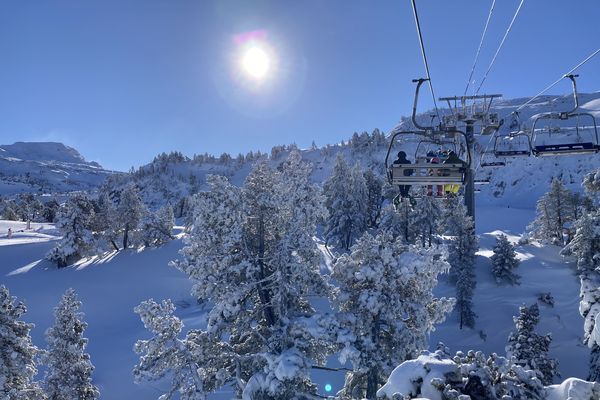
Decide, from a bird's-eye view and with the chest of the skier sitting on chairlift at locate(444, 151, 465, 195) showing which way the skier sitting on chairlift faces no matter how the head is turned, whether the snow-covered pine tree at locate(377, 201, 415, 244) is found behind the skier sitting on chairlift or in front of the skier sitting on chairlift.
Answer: in front

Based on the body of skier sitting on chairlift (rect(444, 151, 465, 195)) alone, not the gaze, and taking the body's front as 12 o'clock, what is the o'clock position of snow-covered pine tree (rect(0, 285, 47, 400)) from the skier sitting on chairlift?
The snow-covered pine tree is roughly at 9 o'clock from the skier sitting on chairlift.

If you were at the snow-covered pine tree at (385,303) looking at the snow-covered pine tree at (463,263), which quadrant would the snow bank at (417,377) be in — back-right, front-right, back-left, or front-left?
back-right

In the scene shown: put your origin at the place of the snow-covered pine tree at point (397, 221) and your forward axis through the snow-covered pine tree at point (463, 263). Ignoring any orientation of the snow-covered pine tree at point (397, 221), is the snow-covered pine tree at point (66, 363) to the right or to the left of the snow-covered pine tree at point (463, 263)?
right

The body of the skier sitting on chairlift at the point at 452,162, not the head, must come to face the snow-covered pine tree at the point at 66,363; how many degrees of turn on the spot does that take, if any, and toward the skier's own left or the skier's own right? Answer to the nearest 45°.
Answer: approximately 90° to the skier's own left

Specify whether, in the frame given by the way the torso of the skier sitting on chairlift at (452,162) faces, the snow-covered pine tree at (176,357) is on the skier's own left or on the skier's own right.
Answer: on the skier's own left

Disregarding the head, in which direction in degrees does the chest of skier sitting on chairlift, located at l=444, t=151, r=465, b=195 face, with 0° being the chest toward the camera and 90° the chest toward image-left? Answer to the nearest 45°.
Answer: approximately 180°

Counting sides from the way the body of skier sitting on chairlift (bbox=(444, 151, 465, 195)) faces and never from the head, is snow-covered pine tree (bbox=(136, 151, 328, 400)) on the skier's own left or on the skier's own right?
on the skier's own left
